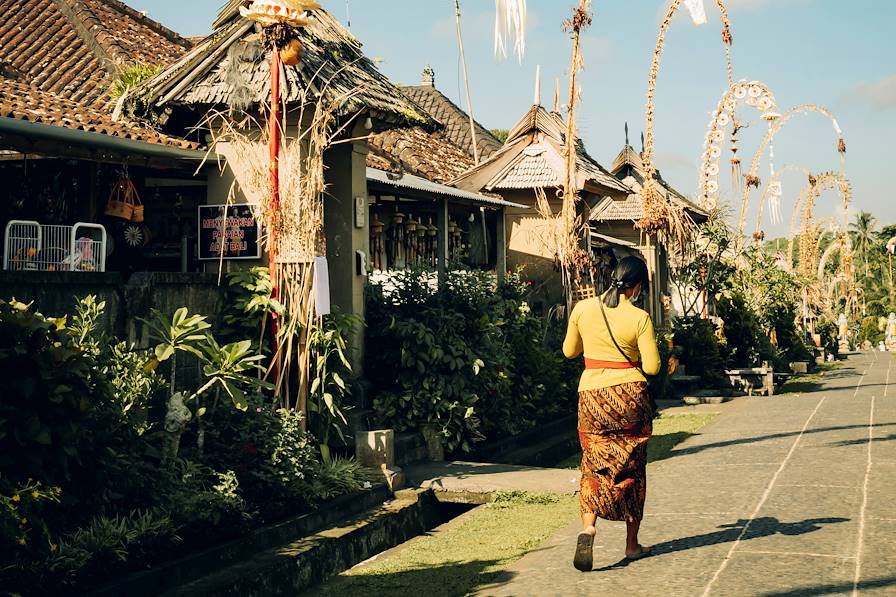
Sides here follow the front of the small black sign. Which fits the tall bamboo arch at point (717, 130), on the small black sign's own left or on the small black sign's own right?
on the small black sign's own left

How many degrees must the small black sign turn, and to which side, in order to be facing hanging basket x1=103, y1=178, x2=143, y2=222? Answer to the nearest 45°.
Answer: approximately 135° to its right

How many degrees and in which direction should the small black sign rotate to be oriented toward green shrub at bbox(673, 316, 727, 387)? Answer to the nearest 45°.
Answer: approximately 135° to its left

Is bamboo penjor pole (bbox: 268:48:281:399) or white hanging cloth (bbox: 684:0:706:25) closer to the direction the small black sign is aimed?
the bamboo penjor pole

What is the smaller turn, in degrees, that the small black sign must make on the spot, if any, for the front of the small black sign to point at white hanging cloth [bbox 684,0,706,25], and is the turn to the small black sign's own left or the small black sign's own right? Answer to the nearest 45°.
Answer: approximately 135° to the small black sign's own left

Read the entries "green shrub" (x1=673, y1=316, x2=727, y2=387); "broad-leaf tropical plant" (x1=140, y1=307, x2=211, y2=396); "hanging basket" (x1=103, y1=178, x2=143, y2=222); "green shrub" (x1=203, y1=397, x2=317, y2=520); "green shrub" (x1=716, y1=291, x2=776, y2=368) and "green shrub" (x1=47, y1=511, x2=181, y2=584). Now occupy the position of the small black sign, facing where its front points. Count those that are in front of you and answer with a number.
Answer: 3

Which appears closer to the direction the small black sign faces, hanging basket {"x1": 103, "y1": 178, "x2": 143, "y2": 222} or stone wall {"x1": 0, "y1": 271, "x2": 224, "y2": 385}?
the stone wall

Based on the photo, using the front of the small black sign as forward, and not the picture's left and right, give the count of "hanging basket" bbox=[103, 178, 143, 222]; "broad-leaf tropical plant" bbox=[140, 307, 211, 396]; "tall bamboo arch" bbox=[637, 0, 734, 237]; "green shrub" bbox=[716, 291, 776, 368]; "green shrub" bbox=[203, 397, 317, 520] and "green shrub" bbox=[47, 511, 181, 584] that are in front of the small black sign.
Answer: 3

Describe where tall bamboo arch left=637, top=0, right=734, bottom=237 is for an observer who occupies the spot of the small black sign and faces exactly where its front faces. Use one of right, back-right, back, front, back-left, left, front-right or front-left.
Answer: back-left

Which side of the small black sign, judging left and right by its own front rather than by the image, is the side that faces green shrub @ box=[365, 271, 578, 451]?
left

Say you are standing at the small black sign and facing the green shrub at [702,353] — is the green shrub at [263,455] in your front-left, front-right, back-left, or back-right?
back-right
